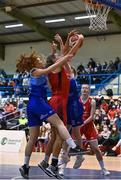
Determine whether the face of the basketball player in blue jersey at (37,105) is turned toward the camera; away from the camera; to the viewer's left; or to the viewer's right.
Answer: to the viewer's right

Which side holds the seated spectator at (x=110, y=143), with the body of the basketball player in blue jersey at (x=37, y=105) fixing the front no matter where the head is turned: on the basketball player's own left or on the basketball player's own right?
on the basketball player's own left

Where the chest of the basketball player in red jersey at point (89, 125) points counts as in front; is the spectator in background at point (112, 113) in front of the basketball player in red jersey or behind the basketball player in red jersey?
behind

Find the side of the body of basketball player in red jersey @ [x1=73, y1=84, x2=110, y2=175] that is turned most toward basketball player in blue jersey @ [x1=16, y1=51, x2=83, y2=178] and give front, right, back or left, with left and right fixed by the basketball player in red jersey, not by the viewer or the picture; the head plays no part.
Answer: front

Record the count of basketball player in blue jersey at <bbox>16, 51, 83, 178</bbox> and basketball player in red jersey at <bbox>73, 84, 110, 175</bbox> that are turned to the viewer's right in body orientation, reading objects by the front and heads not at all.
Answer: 1

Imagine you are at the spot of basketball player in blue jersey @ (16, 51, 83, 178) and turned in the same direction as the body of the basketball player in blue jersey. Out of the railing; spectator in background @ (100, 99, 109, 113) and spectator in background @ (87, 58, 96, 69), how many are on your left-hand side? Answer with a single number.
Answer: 3

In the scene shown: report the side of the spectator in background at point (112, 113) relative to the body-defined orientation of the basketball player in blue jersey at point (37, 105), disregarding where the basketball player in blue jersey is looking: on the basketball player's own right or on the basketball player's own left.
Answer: on the basketball player's own left

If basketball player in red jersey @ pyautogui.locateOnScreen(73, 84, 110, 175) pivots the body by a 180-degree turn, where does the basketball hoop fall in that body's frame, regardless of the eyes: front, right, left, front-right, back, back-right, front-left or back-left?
front-left

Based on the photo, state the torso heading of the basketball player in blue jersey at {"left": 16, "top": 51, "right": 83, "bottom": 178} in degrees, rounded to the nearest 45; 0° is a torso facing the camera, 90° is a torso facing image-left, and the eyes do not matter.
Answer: approximately 270°

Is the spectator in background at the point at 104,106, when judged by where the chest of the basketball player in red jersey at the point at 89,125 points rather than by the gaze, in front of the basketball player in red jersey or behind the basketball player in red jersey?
behind

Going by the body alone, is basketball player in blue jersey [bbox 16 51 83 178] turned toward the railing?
no

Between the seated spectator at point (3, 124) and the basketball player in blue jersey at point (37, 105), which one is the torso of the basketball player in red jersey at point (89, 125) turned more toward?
the basketball player in blue jersey

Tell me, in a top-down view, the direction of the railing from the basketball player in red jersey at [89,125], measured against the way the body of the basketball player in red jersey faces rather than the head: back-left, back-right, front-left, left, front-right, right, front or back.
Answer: back-right
